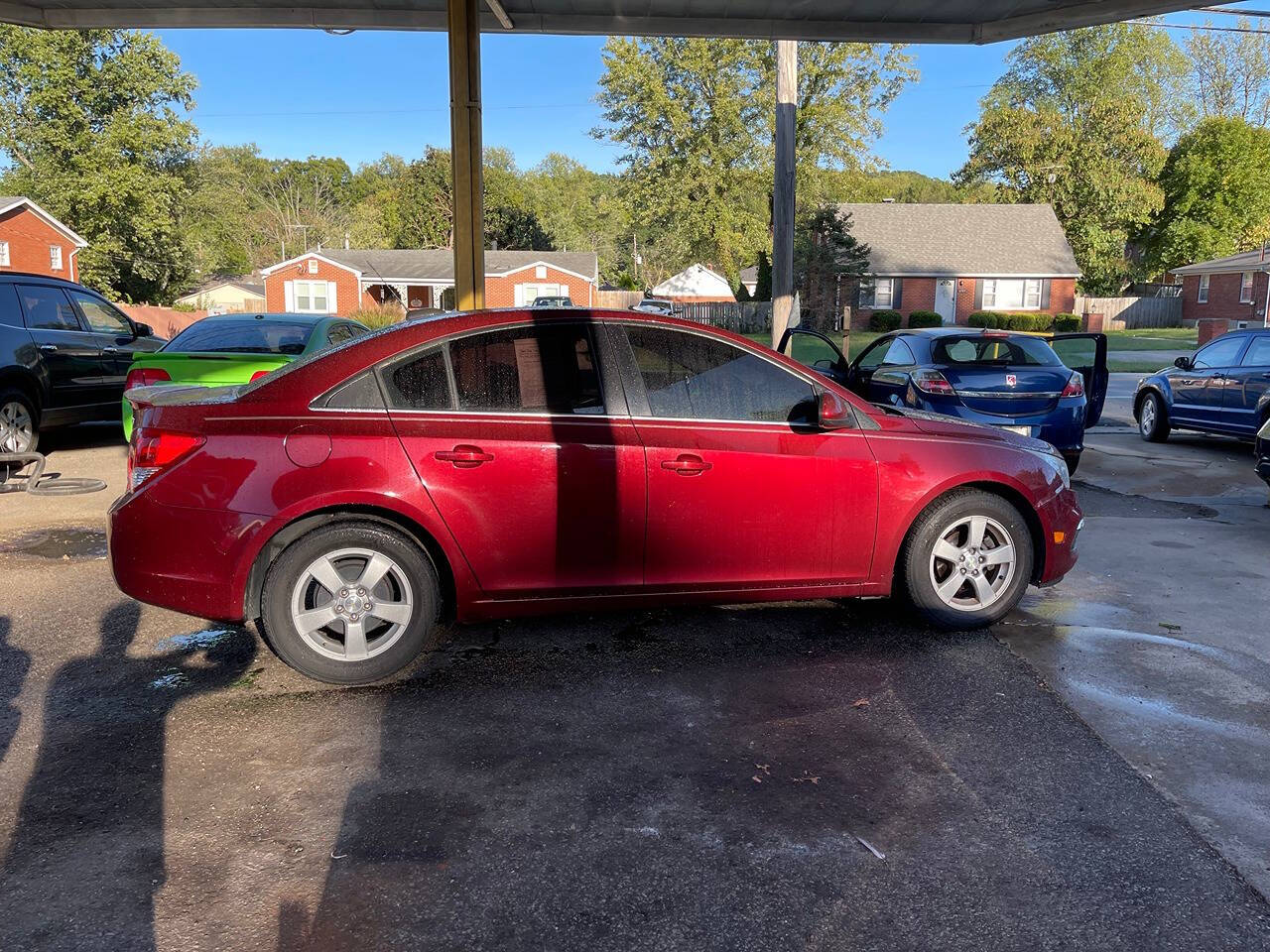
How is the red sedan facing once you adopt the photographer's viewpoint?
facing to the right of the viewer

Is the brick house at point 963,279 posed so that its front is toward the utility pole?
yes

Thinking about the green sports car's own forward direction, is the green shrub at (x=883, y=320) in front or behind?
in front

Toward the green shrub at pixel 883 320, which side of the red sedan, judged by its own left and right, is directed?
left

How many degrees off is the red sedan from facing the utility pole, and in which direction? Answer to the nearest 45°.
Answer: approximately 90° to its left

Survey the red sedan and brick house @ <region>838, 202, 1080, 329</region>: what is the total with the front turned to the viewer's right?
1

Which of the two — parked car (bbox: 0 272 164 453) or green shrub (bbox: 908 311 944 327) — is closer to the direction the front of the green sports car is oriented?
the green shrub

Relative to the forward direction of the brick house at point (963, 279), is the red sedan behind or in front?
in front

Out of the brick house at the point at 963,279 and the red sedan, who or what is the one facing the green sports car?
the brick house

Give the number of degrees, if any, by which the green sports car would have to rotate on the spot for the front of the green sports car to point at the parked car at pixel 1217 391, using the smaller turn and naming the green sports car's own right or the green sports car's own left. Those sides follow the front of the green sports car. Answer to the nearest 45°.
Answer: approximately 45° to the green sports car's own right

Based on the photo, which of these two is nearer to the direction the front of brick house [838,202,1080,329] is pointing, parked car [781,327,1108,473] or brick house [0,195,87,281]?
the parked car

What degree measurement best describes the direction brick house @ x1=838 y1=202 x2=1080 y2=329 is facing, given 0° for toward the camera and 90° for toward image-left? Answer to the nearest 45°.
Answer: approximately 0°

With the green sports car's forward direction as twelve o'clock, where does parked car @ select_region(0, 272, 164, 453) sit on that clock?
The parked car is roughly at 9 o'clock from the green sports car.

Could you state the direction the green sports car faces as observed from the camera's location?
facing away from the viewer and to the right of the viewer
